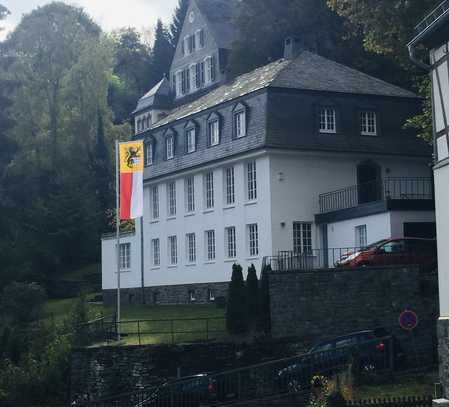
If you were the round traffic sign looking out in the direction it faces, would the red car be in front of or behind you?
behind

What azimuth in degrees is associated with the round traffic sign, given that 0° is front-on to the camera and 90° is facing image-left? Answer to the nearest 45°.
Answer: approximately 0°

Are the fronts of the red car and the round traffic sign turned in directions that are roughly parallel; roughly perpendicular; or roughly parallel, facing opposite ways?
roughly perpendicular

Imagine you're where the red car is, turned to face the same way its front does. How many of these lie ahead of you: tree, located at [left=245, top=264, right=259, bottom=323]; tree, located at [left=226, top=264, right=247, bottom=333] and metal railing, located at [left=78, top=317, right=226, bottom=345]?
3

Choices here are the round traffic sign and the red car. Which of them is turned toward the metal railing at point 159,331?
the red car

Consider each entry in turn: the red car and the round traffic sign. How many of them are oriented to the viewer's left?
1

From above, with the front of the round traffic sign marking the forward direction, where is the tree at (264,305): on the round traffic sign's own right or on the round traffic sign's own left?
on the round traffic sign's own right

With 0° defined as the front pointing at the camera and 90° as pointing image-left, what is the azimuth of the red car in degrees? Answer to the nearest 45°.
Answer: approximately 90°
